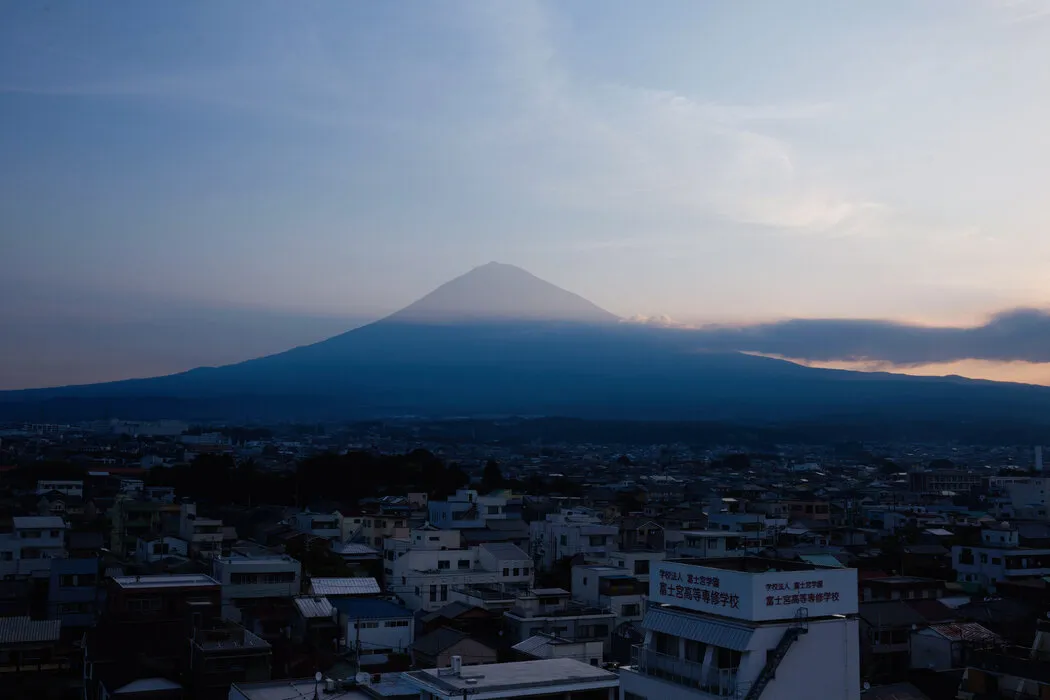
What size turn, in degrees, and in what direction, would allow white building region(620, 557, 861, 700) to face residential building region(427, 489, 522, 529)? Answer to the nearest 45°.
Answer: approximately 135° to its right

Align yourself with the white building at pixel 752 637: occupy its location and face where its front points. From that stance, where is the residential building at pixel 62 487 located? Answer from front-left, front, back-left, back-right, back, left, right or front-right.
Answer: right

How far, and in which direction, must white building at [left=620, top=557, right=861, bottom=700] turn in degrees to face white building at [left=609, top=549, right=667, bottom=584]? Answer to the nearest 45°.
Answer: approximately 135° to its right

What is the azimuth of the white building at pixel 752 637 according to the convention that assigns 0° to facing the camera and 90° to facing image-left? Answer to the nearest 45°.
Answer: approximately 45°

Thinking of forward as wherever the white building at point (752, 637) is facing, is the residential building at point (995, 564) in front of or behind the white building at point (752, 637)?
behind

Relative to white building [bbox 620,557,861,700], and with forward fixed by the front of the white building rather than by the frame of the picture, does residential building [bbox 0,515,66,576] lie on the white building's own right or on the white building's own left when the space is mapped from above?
on the white building's own right

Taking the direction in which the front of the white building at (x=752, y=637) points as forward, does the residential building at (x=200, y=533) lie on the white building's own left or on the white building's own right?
on the white building's own right

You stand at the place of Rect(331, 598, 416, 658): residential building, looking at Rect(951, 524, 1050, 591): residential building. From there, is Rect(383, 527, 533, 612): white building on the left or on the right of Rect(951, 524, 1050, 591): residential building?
left

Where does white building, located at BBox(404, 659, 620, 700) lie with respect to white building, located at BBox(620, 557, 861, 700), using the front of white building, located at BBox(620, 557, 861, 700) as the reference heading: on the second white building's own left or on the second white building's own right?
on the second white building's own right

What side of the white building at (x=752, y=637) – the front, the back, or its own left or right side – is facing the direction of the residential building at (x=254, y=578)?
right

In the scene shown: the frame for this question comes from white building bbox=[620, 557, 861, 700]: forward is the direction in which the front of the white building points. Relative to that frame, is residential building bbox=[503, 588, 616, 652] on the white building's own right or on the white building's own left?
on the white building's own right

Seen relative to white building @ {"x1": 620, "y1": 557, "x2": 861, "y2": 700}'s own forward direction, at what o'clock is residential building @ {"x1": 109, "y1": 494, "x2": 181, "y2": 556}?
The residential building is roughly at 3 o'clock from the white building.

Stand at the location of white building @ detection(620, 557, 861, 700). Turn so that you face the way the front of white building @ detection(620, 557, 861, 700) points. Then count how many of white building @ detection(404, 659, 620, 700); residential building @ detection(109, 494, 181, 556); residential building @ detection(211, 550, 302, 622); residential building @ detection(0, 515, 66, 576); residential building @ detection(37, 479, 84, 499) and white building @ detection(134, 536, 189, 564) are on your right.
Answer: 6
